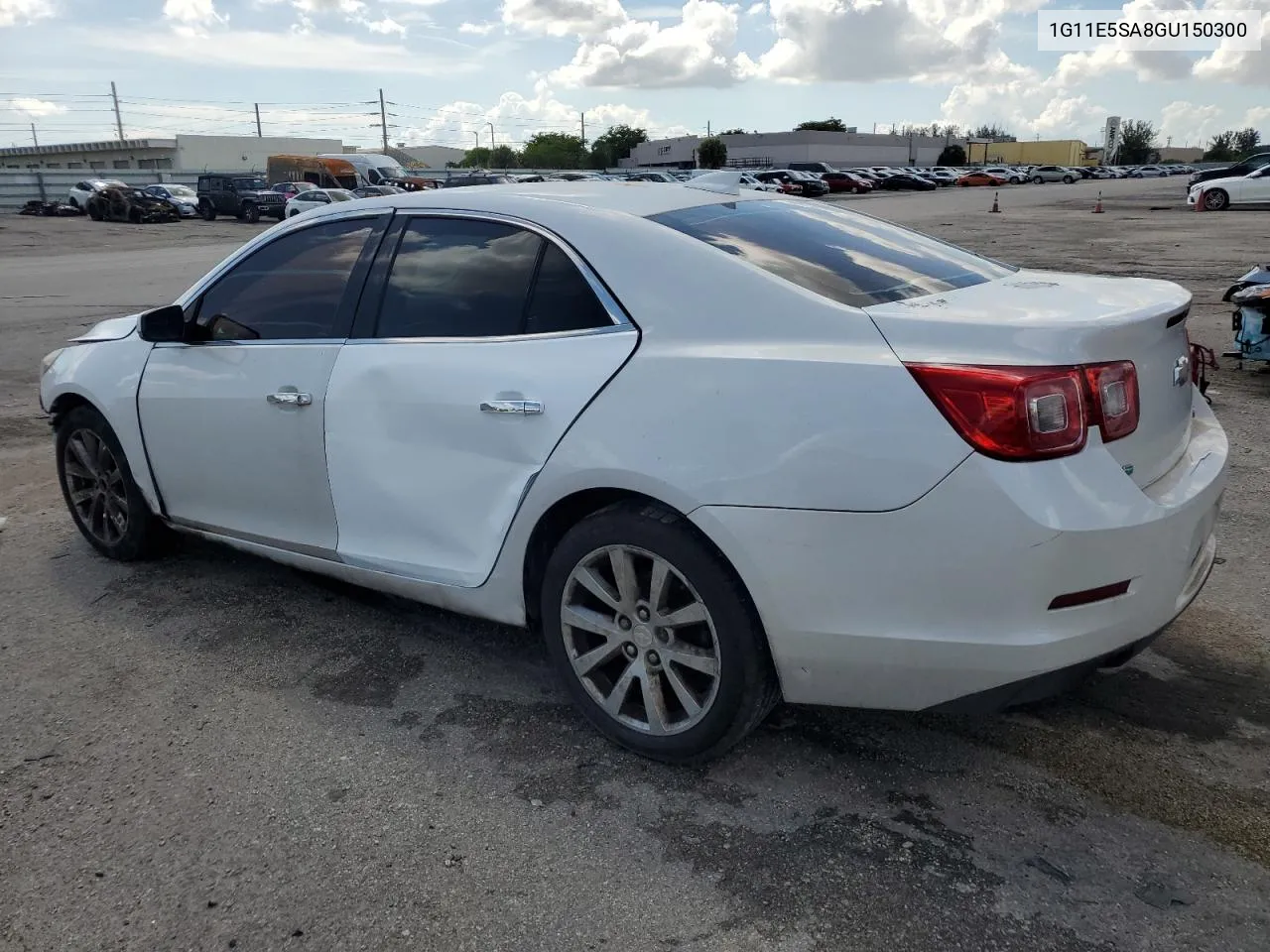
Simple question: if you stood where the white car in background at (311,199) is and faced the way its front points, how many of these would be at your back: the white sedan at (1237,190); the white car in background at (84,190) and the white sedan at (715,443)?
1

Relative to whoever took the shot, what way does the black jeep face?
facing the viewer and to the right of the viewer

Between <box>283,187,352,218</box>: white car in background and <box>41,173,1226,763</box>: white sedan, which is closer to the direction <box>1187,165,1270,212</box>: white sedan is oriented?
the white car in background

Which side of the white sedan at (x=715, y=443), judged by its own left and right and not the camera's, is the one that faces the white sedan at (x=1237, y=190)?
right

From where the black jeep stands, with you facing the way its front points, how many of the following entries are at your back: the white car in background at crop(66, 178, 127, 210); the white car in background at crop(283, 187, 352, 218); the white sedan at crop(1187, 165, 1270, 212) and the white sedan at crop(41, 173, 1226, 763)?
1

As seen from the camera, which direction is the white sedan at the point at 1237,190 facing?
to the viewer's left

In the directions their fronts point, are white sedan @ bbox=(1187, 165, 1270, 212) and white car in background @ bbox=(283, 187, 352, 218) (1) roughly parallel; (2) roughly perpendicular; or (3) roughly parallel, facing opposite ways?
roughly parallel, facing opposite ways

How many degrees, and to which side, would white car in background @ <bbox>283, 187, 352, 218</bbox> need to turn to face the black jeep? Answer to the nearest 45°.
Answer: approximately 135° to its left

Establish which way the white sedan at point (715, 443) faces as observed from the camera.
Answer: facing away from the viewer and to the left of the viewer

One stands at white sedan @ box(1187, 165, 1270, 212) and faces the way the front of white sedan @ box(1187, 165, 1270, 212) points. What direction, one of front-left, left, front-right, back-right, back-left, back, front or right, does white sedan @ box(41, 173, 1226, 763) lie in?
left

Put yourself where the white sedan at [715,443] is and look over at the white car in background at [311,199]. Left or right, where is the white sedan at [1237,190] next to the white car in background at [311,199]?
right

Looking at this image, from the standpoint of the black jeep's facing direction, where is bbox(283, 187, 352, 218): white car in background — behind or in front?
in front

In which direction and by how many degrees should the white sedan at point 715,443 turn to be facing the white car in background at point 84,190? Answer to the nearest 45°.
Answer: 0° — it already faces it

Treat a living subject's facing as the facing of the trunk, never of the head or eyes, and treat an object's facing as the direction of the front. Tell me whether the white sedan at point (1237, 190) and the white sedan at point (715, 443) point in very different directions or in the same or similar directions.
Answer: same or similar directions

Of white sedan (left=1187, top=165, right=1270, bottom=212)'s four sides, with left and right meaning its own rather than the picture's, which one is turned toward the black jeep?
front
